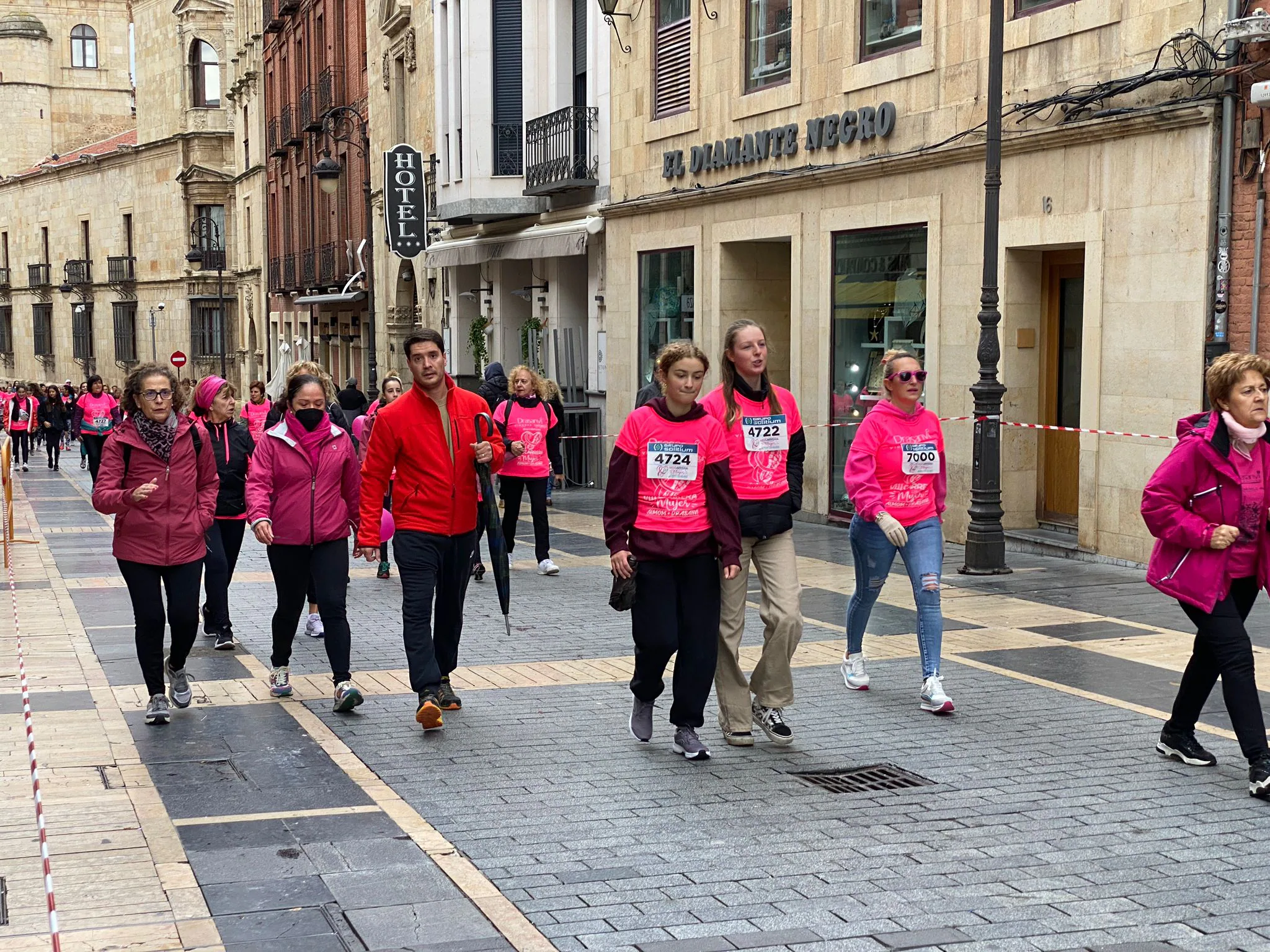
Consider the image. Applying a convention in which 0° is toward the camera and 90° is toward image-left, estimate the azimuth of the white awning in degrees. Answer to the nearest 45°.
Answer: approximately 45°

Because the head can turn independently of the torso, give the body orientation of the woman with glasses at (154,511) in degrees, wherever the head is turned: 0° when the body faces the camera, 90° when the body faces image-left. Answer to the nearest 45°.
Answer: approximately 0°

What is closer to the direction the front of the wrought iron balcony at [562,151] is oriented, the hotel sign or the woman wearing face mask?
the woman wearing face mask

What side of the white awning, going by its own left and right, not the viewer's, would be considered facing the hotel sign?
right

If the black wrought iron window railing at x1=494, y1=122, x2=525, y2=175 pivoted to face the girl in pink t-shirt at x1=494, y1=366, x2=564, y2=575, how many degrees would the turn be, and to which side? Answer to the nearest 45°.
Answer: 0° — it already faces them

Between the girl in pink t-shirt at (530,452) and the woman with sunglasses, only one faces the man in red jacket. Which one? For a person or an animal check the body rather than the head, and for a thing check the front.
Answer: the girl in pink t-shirt

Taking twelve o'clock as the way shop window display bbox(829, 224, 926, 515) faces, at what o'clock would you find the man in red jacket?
The man in red jacket is roughly at 11 o'clock from the shop window display.

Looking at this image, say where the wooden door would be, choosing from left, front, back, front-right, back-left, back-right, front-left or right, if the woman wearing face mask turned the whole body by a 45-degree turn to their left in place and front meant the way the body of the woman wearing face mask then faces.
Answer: left
